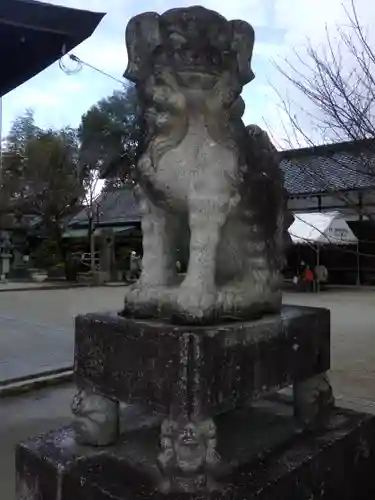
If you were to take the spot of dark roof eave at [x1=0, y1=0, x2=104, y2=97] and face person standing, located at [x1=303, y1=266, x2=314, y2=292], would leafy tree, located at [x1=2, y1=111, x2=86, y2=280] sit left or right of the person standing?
left

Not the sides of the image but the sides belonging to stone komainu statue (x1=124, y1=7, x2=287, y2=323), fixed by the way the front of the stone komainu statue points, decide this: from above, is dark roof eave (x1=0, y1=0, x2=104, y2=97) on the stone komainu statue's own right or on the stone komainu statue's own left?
on the stone komainu statue's own right

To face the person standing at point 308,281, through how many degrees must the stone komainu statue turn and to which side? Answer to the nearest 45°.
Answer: approximately 135° to its right

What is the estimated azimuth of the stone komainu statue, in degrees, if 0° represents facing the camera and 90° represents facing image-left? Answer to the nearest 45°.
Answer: approximately 45°

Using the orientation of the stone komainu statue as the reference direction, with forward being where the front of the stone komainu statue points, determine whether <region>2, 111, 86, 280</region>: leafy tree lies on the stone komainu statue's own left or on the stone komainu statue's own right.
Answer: on the stone komainu statue's own right
